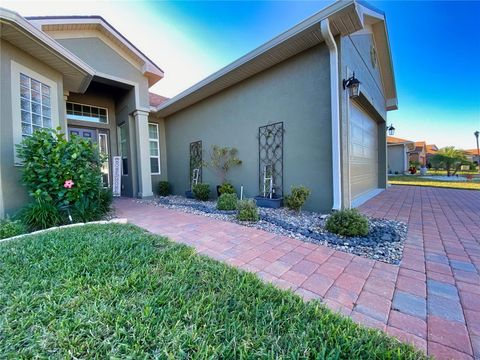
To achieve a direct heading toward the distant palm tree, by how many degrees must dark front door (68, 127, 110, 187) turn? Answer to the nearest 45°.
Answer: approximately 90° to its left

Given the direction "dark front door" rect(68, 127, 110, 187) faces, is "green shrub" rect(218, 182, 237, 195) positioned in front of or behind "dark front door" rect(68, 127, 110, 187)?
in front

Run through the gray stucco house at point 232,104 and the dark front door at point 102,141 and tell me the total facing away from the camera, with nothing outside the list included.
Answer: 0

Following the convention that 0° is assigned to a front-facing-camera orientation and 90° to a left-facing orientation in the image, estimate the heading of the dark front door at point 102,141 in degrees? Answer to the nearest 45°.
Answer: approximately 0°

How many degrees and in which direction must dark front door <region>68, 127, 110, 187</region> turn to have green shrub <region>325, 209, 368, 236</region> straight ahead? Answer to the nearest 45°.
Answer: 0° — it already faces it

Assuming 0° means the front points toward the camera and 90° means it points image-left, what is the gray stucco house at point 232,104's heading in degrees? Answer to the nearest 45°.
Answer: approximately 315°

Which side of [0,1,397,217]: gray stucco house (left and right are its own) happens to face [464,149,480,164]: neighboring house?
left
